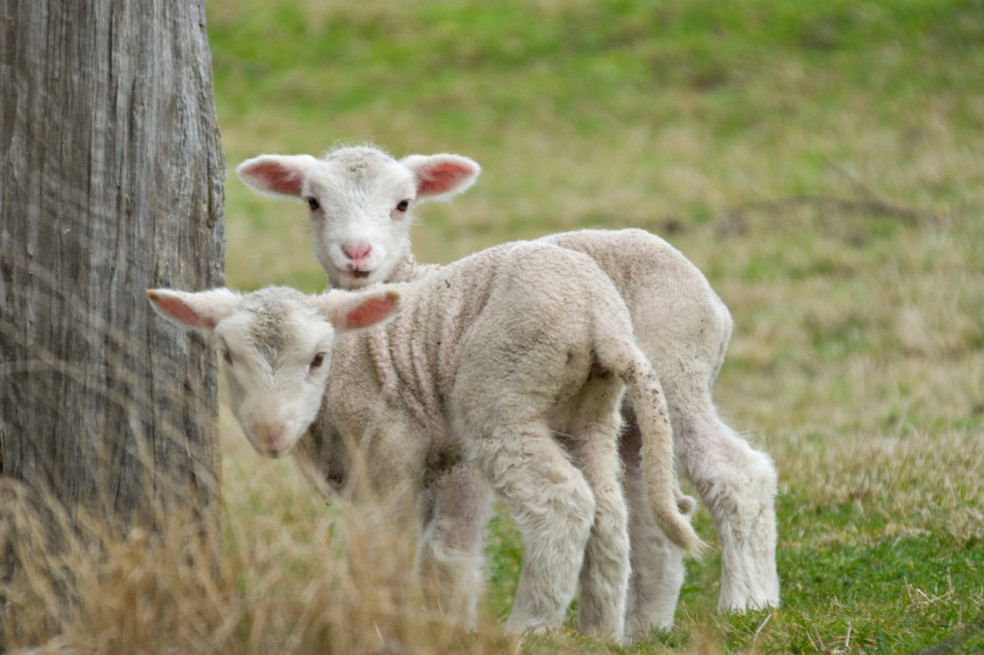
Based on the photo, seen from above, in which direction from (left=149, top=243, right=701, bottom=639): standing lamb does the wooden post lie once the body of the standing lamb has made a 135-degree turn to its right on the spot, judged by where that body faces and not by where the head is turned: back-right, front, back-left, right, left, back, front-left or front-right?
back

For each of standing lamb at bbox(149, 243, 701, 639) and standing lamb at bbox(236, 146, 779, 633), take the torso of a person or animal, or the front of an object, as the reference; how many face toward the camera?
0

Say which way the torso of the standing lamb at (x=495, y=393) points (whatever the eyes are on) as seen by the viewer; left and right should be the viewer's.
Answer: facing away from the viewer and to the left of the viewer

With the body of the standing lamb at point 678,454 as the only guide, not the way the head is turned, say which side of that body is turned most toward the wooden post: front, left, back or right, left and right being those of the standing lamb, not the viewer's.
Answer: front

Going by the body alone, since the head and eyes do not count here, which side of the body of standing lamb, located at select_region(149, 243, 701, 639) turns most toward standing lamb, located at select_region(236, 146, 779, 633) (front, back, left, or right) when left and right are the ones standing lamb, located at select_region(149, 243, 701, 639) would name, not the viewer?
right

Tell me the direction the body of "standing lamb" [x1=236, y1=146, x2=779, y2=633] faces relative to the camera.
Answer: to the viewer's left
